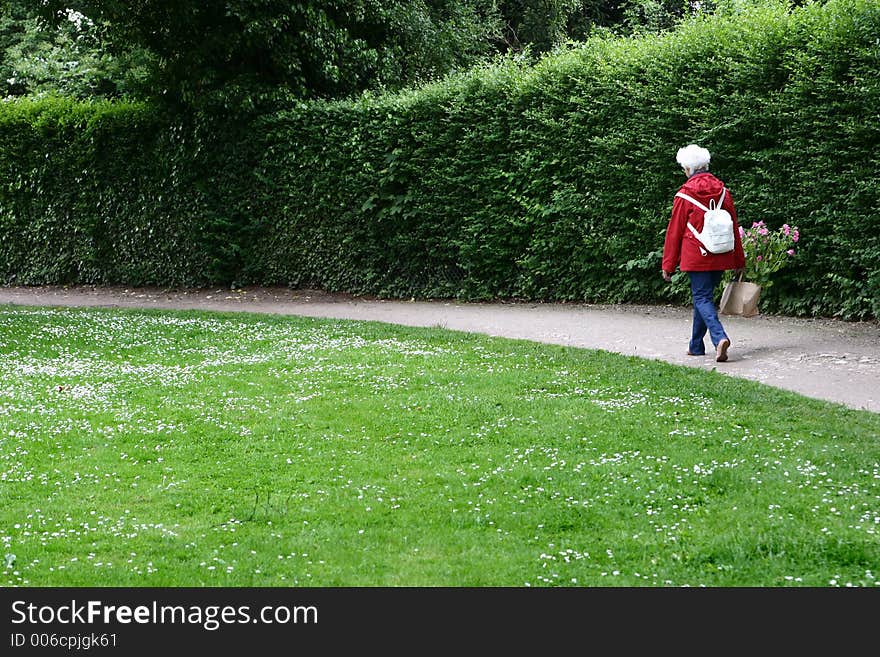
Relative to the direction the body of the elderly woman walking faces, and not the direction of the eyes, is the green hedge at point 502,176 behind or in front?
in front

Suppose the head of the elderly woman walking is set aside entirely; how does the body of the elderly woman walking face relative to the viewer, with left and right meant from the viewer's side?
facing away from the viewer and to the left of the viewer
